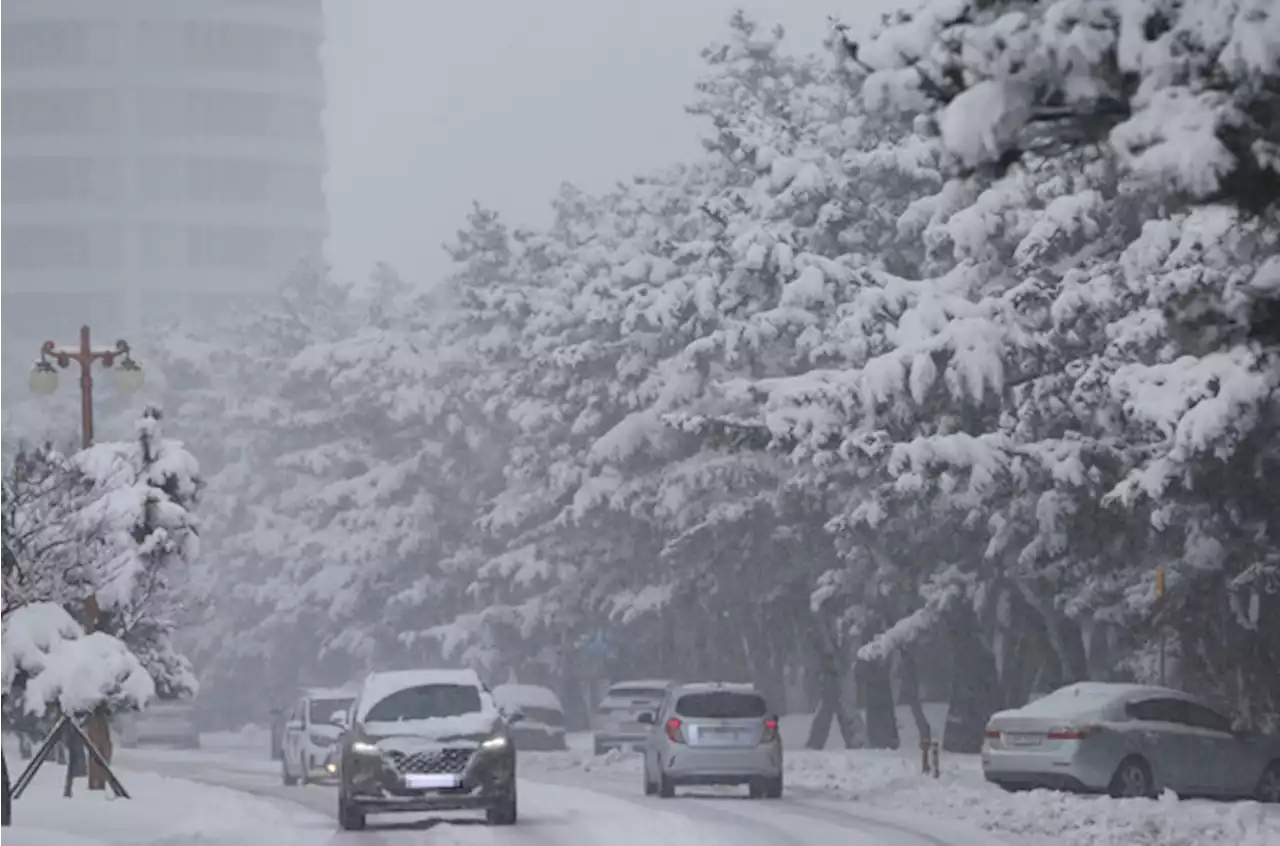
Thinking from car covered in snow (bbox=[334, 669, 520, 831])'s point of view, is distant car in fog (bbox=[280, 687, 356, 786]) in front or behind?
behind

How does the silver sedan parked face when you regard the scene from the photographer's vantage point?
facing away from the viewer and to the right of the viewer

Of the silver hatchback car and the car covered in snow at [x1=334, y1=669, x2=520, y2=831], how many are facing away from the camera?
1

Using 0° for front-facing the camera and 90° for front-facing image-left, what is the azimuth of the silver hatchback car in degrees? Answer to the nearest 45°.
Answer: approximately 180°

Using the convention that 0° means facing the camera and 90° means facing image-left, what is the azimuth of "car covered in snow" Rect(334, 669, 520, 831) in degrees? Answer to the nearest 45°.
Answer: approximately 0°

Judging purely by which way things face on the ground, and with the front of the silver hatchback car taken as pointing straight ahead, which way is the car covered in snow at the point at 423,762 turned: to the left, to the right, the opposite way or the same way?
the opposite way

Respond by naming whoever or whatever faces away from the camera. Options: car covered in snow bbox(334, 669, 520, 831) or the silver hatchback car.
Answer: the silver hatchback car
